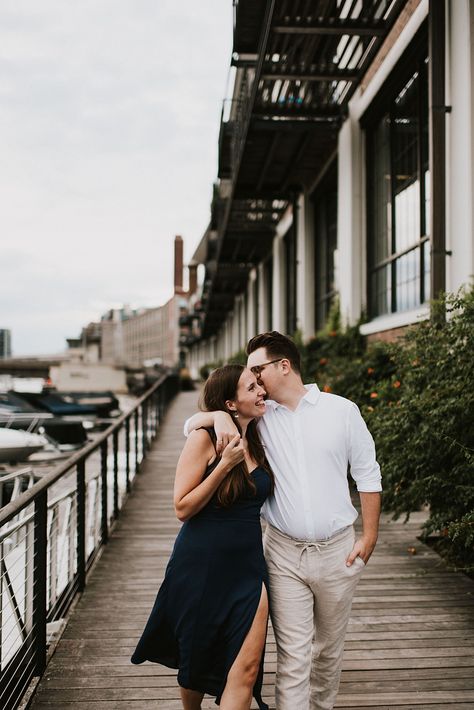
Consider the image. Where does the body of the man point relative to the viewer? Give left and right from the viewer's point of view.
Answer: facing the viewer

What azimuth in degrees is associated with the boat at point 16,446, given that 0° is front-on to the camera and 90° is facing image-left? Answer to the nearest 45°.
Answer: approximately 270°

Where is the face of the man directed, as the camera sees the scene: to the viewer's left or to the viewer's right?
to the viewer's left

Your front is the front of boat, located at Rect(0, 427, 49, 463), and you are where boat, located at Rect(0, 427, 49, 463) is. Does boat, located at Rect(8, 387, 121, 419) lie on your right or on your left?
on your left

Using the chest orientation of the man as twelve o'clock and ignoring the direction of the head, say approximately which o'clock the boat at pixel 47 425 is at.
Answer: The boat is roughly at 5 o'clock from the man.

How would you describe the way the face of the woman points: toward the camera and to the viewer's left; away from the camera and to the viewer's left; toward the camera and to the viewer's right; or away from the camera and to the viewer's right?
toward the camera and to the viewer's right

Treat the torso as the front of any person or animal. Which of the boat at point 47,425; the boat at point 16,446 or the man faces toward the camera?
the man

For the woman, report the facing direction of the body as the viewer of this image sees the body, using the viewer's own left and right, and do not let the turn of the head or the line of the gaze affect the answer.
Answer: facing the viewer and to the right of the viewer
